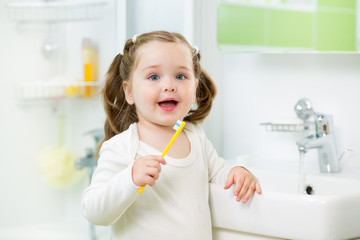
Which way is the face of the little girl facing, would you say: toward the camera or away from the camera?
toward the camera

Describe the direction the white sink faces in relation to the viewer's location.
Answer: facing the viewer and to the left of the viewer

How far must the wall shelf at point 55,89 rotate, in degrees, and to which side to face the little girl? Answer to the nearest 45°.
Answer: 0° — it already faces them

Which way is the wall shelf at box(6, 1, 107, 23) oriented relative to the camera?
toward the camera

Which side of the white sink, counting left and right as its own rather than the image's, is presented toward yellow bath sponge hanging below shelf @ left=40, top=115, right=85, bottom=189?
right

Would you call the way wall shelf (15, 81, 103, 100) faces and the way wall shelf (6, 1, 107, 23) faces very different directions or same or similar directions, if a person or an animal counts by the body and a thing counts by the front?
same or similar directions

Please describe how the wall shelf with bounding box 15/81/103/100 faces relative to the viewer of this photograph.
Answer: facing the viewer

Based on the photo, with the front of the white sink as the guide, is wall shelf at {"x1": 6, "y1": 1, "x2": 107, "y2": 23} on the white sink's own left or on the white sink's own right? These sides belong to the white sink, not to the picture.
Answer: on the white sink's own right

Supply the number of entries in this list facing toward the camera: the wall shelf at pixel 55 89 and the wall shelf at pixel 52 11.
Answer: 2
